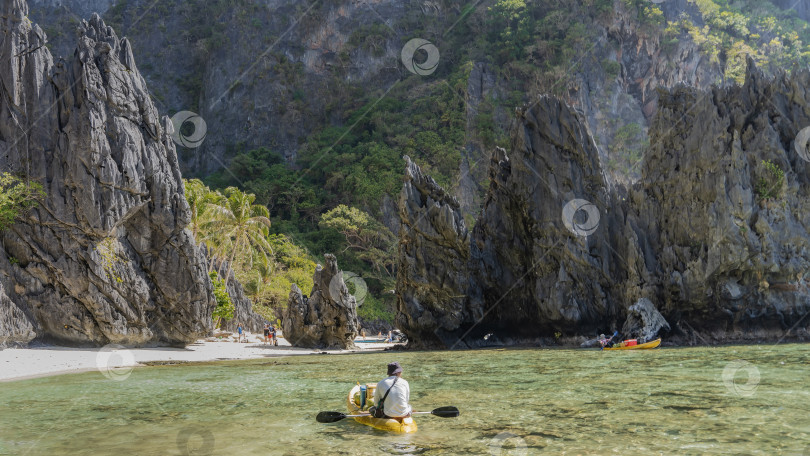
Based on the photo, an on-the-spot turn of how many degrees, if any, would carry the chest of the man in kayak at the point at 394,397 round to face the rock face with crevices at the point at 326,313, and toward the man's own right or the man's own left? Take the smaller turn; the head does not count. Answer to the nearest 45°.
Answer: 0° — they already face it

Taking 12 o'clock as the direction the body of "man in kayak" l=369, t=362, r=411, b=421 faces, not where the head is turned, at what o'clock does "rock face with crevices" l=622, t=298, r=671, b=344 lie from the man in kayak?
The rock face with crevices is roughly at 1 o'clock from the man in kayak.

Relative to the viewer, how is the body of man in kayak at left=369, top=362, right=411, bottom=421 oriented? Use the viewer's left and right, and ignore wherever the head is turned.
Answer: facing away from the viewer

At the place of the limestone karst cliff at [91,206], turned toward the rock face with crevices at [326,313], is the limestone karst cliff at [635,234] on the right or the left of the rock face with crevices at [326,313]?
right

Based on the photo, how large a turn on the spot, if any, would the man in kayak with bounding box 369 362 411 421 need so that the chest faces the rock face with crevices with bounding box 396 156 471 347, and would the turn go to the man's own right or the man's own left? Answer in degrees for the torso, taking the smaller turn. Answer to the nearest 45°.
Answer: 0° — they already face it

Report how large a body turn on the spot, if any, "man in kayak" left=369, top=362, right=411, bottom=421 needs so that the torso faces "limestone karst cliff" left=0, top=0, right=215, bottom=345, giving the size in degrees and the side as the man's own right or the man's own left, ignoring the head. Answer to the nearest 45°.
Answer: approximately 45° to the man's own left

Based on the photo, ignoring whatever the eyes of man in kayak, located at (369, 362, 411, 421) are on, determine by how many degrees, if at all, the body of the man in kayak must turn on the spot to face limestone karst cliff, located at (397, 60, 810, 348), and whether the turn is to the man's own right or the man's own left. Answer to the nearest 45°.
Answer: approximately 45° to the man's own right

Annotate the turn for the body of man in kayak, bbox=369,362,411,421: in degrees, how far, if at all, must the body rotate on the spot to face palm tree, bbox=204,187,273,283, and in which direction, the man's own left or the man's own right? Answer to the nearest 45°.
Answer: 0° — they already face it

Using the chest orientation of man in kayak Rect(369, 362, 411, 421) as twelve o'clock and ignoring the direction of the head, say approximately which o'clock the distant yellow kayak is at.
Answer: The distant yellow kayak is roughly at 1 o'clock from the man in kayak.

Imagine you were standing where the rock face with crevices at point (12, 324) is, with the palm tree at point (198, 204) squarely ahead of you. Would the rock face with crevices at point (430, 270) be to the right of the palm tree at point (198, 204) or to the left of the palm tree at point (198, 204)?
right
